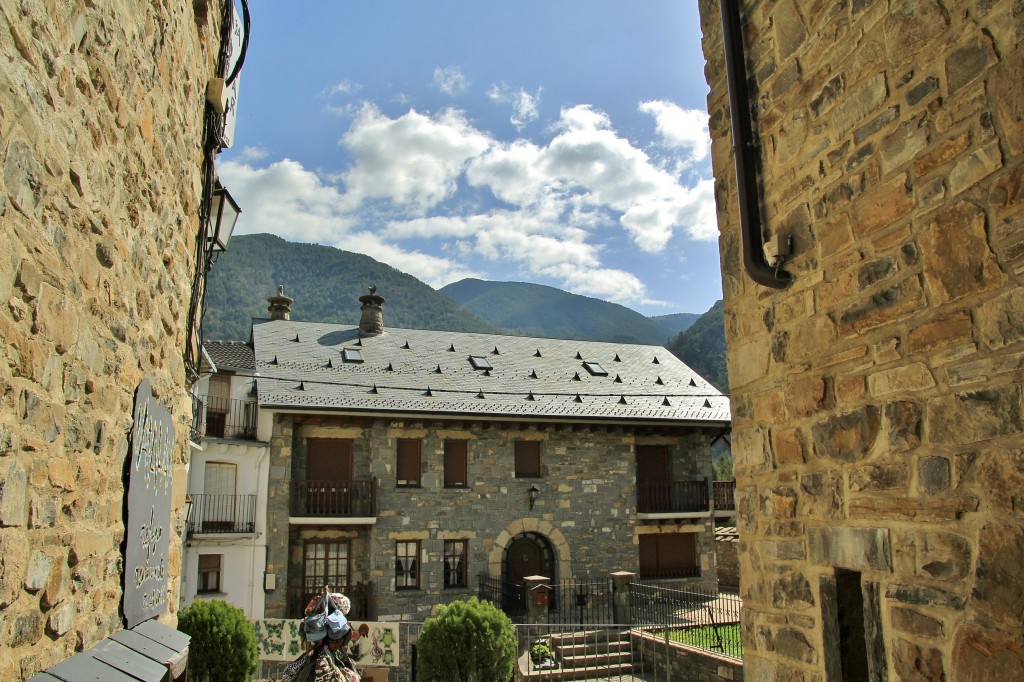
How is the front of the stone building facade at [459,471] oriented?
toward the camera

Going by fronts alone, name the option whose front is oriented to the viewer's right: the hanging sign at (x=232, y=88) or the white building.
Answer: the hanging sign

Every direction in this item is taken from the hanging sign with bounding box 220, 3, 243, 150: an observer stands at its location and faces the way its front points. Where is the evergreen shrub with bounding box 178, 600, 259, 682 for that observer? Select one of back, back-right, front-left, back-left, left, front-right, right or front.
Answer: left

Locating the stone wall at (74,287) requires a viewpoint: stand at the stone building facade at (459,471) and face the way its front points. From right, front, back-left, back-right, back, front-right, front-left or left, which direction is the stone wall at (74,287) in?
front

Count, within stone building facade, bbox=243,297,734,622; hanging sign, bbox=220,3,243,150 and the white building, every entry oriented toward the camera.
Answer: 2

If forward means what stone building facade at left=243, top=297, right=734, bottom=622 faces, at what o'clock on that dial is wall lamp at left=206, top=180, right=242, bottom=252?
The wall lamp is roughly at 12 o'clock from the stone building facade.

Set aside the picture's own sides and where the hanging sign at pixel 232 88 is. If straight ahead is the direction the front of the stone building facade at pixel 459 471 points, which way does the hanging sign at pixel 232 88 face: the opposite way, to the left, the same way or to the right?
to the left

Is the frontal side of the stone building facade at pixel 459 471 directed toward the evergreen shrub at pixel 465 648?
yes

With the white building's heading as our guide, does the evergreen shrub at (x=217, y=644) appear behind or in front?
in front

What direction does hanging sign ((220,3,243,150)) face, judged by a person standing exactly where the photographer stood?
facing to the right of the viewer

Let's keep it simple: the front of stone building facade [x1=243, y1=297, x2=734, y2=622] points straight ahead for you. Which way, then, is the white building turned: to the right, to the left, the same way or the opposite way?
the same way

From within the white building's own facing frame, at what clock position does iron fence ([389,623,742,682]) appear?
The iron fence is roughly at 10 o'clock from the white building.

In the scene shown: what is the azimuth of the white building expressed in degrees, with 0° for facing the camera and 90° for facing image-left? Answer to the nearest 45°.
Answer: approximately 0°

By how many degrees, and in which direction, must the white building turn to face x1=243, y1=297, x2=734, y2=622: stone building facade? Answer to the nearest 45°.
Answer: approximately 90° to its left
